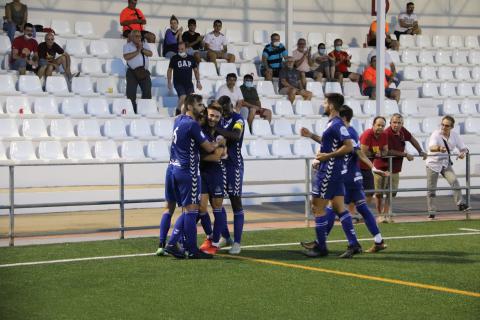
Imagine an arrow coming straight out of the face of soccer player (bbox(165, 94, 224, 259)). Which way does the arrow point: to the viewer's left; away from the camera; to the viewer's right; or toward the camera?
to the viewer's right

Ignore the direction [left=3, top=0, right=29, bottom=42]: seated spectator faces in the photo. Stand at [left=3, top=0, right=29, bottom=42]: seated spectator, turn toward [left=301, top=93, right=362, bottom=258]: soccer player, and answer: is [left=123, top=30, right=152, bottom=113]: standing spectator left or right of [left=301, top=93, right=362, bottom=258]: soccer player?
left

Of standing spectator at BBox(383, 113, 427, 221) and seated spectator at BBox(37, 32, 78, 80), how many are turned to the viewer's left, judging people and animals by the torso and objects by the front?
0

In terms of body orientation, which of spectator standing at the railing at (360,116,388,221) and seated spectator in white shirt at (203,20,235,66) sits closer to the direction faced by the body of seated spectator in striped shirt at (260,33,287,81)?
the spectator standing at the railing

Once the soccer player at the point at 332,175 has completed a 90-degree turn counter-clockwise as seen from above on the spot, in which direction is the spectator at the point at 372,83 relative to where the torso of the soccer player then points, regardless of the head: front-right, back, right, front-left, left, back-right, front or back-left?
back

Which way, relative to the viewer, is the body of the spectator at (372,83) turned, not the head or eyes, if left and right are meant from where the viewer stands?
facing the viewer and to the right of the viewer

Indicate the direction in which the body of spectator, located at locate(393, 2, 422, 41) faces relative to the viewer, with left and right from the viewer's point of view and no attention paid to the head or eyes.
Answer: facing the viewer

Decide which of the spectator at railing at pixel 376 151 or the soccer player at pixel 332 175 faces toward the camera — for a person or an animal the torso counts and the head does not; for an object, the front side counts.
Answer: the spectator at railing

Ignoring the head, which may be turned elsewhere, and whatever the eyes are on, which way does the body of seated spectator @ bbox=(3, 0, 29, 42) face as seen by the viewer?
toward the camera

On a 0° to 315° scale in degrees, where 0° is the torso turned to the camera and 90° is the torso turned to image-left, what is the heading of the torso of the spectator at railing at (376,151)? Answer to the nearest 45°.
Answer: approximately 0°

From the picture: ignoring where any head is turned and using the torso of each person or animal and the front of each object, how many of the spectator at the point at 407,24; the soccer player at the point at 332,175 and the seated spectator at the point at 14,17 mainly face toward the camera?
2

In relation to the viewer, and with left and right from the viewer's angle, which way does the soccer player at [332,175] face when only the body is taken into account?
facing to the left of the viewer

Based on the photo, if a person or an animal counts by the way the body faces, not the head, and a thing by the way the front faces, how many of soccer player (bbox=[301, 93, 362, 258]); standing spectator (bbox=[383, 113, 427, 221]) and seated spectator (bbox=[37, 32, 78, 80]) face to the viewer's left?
1

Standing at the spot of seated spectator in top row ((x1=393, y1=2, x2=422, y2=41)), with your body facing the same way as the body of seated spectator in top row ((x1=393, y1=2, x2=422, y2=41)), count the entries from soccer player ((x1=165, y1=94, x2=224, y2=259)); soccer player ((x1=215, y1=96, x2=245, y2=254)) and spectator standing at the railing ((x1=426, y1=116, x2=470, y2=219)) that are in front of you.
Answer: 3

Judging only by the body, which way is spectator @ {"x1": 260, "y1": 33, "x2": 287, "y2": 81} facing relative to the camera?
toward the camera

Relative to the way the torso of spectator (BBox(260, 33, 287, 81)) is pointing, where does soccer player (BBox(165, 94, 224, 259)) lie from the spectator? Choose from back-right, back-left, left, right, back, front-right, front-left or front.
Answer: front

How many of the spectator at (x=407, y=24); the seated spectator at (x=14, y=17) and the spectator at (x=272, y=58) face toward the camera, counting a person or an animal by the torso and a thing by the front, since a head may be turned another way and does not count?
3
